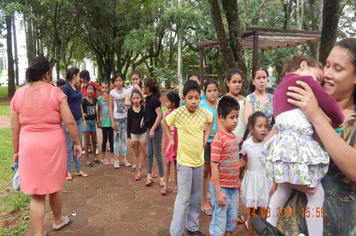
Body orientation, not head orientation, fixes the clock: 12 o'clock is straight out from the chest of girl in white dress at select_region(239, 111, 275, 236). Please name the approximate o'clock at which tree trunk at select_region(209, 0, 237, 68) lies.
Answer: The tree trunk is roughly at 7 o'clock from the girl in white dress.

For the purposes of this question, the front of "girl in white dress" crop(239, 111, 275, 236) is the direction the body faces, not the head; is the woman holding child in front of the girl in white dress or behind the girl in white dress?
in front

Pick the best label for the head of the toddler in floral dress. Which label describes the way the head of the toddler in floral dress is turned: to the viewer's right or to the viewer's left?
to the viewer's right

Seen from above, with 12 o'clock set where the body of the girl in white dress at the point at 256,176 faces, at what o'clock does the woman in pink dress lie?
The woman in pink dress is roughly at 4 o'clock from the girl in white dress.

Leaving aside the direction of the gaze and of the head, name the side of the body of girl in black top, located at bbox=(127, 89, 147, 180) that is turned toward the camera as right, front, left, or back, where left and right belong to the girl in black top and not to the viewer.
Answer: front

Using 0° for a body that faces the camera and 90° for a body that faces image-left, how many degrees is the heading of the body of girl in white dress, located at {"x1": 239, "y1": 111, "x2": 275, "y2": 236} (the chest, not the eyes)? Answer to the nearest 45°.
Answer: approximately 315°

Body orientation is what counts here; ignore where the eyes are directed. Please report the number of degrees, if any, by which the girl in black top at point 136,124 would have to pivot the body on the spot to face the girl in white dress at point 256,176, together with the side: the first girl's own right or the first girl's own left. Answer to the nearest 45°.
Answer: approximately 45° to the first girl's own left

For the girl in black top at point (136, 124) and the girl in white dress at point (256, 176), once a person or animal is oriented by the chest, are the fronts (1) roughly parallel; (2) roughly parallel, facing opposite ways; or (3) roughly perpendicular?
roughly parallel

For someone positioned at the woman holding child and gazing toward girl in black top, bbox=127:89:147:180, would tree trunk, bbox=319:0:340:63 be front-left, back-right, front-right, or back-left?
front-right

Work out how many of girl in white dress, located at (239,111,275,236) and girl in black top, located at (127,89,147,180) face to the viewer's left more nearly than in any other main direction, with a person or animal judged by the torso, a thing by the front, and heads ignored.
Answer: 0

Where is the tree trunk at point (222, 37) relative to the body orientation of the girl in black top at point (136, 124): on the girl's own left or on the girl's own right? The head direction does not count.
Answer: on the girl's own left

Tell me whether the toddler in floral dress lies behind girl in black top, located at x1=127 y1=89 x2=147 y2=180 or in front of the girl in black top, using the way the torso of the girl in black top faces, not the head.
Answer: in front

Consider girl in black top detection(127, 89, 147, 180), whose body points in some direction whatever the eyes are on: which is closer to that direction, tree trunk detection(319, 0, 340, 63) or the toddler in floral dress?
the toddler in floral dress

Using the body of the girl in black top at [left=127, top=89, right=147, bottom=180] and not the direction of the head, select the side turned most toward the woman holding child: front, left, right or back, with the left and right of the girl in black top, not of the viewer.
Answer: front

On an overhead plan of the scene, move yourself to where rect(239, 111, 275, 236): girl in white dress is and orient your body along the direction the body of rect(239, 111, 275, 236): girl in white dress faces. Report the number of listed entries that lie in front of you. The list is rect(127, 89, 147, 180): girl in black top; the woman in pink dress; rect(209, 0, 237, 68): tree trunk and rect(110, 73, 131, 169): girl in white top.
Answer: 0

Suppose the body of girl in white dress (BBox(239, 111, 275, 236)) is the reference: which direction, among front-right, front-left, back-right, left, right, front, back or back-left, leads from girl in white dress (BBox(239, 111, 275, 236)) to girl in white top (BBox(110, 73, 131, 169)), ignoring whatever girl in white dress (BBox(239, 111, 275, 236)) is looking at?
back
